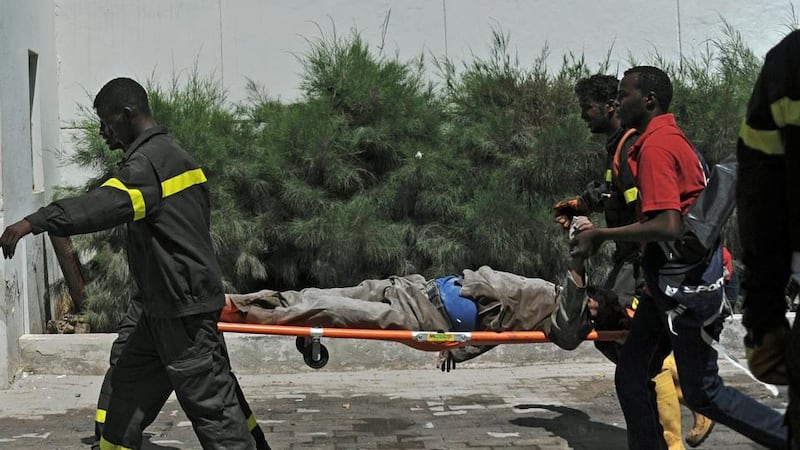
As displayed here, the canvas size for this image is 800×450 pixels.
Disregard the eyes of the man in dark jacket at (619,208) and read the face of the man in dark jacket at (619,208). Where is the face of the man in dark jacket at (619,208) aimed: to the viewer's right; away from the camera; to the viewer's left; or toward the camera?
to the viewer's left

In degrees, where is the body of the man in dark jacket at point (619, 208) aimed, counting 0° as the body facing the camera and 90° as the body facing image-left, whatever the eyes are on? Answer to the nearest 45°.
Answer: approximately 90°

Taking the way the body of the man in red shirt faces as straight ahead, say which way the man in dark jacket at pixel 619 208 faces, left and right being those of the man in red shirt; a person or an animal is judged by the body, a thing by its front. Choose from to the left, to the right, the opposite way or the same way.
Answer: the same way

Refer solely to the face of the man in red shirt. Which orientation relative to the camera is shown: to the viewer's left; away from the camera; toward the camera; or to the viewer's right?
to the viewer's left

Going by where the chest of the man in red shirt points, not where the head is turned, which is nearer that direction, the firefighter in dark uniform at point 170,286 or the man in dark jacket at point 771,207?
the firefighter in dark uniform

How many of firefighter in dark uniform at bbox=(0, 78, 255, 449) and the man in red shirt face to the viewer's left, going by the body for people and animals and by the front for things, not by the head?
2

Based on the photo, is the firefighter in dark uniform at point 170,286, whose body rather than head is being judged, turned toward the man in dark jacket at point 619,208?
no

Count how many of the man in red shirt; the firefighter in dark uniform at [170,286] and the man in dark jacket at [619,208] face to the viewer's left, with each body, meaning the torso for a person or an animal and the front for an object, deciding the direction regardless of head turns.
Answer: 3

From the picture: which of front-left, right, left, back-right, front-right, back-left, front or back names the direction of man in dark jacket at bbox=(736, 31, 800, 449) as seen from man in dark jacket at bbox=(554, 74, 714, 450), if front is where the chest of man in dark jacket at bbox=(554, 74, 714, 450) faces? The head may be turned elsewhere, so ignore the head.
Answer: left

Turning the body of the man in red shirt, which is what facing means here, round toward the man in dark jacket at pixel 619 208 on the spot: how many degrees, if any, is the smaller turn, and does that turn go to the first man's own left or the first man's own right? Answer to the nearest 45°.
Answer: approximately 90° to the first man's own right

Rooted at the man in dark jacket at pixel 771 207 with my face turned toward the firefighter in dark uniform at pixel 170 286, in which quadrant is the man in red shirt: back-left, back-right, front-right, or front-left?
front-right

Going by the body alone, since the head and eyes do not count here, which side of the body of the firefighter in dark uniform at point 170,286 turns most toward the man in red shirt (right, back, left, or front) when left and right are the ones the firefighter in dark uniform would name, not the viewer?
back

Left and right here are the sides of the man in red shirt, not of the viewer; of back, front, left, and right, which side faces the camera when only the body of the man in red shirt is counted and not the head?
left

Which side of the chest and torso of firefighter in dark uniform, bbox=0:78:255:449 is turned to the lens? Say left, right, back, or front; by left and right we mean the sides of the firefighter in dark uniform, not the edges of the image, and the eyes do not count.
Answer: left

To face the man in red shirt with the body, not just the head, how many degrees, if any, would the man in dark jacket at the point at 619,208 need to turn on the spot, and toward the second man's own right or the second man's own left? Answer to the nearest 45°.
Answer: approximately 90° to the second man's own left
